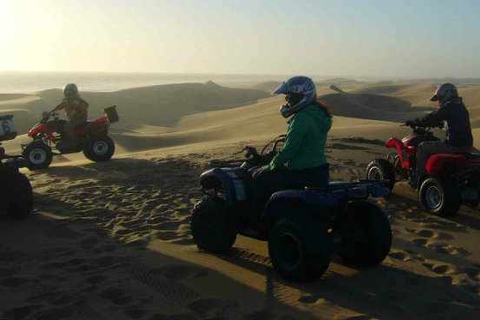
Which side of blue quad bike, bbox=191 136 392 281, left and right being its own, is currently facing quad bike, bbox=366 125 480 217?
right

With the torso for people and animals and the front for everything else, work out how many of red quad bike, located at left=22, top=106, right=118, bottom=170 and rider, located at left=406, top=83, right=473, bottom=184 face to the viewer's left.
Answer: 2

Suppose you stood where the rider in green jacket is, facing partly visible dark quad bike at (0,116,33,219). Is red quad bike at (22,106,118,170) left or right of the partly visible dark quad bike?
right

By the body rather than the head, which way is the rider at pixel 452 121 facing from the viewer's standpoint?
to the viewer's left

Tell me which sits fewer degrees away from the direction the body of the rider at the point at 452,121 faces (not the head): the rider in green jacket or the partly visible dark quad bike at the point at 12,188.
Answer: the partly visible dark quad bike

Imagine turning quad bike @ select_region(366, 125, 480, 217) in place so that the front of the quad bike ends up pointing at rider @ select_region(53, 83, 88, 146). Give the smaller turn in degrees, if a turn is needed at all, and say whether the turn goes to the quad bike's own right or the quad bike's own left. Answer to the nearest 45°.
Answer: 0° — it already faces them

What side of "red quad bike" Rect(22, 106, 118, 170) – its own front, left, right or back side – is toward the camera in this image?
left

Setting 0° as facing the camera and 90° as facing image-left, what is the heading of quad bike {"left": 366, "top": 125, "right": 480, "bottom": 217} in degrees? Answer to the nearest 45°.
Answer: approximately 135°

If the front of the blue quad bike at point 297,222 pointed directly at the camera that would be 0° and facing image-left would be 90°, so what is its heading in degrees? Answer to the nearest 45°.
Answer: approximately 135°

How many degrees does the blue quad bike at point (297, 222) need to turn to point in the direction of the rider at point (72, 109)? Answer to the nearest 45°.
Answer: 0° — it already faces them

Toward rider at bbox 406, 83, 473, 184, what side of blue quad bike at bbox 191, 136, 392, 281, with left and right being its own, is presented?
right

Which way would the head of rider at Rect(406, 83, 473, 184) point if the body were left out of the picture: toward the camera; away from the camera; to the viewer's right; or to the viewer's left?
to the viewer's left

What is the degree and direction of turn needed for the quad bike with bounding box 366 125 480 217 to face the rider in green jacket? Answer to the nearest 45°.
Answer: approximately 90° to its left

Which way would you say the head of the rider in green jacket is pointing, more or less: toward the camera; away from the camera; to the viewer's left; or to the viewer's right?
to the viewer's left
